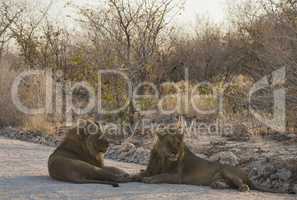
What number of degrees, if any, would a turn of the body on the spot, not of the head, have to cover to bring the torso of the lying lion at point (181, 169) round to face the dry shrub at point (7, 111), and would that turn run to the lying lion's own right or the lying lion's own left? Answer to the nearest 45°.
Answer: approximately 45° to the lying lion's own right

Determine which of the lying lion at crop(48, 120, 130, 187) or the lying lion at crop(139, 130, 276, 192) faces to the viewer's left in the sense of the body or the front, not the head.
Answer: the lying lion at crop(139, 130, 276, 192)

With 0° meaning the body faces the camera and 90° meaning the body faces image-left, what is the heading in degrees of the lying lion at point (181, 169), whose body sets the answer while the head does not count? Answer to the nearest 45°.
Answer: approximately 90°

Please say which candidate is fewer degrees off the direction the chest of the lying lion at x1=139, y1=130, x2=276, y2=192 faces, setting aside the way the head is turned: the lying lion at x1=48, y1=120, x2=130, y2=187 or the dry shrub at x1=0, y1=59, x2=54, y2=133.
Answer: the lying lion

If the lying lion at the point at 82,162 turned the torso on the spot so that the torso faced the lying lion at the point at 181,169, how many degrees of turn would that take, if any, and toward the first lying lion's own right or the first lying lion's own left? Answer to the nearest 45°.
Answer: approximately 45° to the first lying lion's own right

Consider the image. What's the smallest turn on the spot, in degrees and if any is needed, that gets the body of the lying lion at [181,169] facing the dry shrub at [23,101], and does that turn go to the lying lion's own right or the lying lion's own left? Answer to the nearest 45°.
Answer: approximately 45° to the lying lion's own right

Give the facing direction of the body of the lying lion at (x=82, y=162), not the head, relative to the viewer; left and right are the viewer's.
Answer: facing away from the viewer and to the right of the viewer

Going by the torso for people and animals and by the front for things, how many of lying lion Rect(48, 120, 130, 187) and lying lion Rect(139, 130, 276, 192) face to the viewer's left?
1

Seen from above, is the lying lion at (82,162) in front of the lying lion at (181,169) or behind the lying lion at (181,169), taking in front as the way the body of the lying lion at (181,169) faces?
in front
